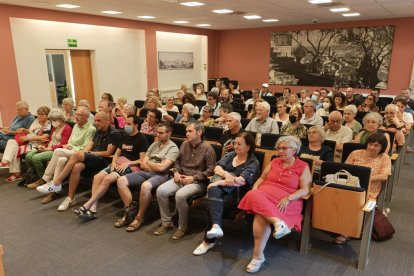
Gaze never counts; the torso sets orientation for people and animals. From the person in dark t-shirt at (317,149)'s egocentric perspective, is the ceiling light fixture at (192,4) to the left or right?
on their right

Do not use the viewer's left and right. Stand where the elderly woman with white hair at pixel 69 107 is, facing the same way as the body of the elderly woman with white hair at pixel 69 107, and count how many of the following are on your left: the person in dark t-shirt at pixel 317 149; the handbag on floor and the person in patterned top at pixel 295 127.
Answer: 3

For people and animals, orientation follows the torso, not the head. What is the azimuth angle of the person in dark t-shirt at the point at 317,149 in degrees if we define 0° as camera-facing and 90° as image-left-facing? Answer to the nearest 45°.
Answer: approximately 45°

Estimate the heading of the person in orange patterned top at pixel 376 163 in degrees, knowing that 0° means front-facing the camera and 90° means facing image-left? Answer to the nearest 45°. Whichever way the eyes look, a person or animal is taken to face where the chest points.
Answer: approximately 45°
